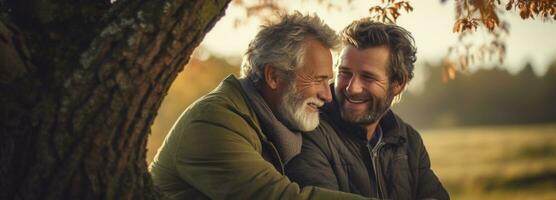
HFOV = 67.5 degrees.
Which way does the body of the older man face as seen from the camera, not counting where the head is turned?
to the viewer's right

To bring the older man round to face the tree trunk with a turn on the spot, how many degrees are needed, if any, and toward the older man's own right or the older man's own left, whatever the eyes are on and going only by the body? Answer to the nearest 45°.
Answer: approximately 135° to the older man's own right

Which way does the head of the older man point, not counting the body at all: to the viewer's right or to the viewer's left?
to the viewer's right
